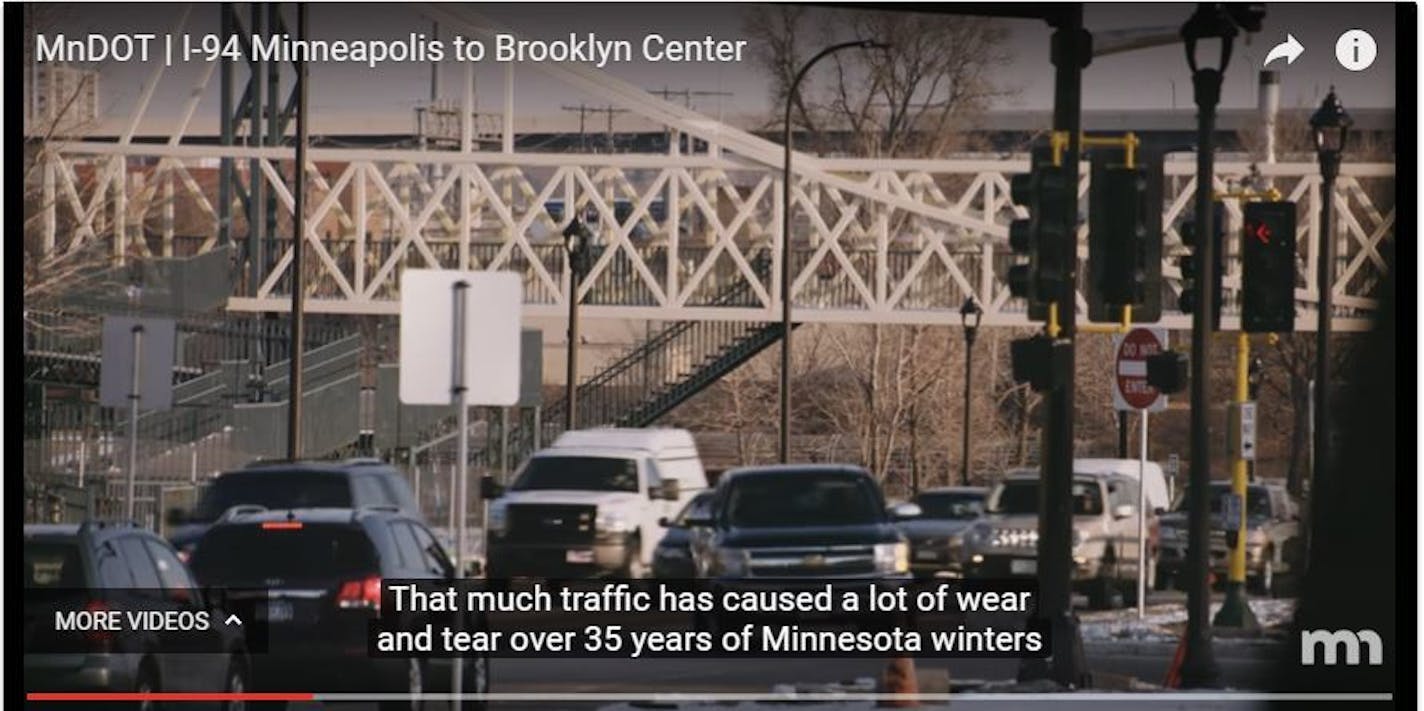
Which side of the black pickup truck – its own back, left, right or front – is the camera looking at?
front

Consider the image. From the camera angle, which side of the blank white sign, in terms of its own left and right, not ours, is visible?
back

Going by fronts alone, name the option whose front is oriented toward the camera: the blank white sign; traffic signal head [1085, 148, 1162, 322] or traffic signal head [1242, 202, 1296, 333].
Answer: traffic signal head [1242, 202, 1296, 333]

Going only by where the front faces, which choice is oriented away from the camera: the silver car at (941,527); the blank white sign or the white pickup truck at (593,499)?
the blank white sign

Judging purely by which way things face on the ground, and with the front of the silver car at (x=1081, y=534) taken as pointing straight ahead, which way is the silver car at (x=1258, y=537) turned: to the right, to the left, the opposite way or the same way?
the same way

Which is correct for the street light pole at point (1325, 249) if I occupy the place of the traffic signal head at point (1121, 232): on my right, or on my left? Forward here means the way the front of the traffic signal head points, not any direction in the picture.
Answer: on my right

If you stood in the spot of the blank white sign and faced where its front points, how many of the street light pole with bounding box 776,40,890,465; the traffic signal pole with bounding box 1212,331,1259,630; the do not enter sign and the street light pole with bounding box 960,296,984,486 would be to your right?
4

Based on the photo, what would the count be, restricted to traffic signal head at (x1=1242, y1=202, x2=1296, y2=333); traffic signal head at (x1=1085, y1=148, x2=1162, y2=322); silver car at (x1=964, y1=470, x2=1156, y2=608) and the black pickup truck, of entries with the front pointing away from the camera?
1

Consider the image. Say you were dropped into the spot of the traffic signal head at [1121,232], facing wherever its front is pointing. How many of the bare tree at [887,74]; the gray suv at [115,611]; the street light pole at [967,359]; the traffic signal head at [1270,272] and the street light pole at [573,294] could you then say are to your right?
1

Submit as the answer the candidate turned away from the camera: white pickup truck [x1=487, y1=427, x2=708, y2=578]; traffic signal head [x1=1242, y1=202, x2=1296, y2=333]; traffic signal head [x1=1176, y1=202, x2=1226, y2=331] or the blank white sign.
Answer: the blank white sign

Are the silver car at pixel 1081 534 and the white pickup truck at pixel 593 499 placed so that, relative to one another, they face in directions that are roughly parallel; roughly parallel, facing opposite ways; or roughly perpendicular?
roughly parallel

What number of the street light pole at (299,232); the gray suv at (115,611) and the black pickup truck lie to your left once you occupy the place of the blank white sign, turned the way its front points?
2

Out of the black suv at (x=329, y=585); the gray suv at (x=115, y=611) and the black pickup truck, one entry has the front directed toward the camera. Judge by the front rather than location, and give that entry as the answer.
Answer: the black pickup truck

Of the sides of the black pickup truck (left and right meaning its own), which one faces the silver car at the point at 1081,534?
left
